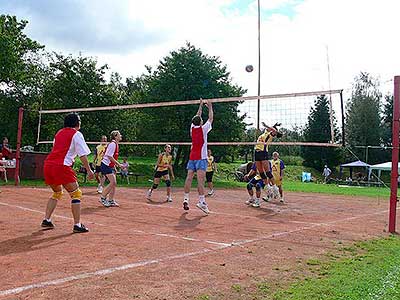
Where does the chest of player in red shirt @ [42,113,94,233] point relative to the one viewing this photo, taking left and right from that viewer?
facing away from the viewer and to the right of the viewer

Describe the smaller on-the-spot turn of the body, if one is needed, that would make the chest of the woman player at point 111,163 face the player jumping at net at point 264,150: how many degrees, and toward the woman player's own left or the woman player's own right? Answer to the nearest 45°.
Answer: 0° — they already face them

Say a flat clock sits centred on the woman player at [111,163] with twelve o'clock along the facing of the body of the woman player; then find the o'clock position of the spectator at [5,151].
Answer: The spectator is roughly at 8 o'clock from the woman player.

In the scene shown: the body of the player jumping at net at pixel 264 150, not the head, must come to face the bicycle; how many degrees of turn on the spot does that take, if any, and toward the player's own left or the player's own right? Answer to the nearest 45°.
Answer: approximately 135° to the player's own right

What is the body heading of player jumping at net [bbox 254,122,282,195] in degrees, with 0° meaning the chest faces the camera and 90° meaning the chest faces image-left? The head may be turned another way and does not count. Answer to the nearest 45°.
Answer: approximately 45°

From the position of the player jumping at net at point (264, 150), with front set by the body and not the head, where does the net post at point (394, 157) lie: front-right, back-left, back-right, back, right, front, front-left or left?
left

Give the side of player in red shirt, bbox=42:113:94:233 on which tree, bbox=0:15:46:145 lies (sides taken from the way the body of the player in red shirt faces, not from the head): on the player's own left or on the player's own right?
on the player's own left

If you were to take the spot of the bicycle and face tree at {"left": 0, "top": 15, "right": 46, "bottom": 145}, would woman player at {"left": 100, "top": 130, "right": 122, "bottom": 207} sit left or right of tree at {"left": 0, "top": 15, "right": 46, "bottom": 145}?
left

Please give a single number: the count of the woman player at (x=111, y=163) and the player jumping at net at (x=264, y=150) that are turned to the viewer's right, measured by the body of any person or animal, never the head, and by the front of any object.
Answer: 1

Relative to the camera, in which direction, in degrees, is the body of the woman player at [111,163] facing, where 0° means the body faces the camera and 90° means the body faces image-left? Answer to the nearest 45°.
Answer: approximately 270°

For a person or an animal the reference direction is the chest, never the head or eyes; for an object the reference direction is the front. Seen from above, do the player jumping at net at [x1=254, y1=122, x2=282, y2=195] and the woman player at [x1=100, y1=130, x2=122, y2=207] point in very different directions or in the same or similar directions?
very different directions
